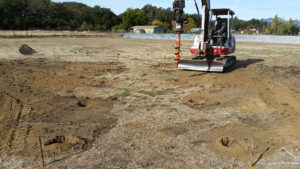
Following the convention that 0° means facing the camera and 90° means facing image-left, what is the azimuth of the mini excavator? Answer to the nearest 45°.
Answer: approximately 45°
